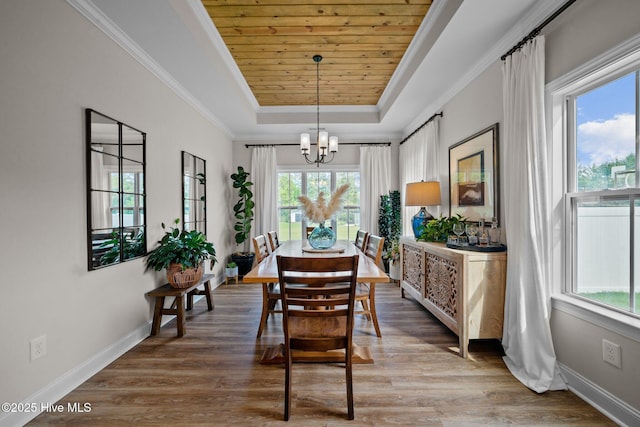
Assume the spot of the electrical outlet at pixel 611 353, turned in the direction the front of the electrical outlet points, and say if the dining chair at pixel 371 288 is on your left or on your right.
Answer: on your right

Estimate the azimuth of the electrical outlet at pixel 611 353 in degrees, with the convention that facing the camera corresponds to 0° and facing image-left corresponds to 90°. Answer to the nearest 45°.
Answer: approximately 45°

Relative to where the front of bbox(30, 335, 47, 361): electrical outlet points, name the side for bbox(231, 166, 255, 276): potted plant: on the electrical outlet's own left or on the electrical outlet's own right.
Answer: on the electrical outlet's own left

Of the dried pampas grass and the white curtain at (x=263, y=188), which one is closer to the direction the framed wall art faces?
the dried pampas grass

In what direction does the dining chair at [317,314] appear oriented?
away from the camera
